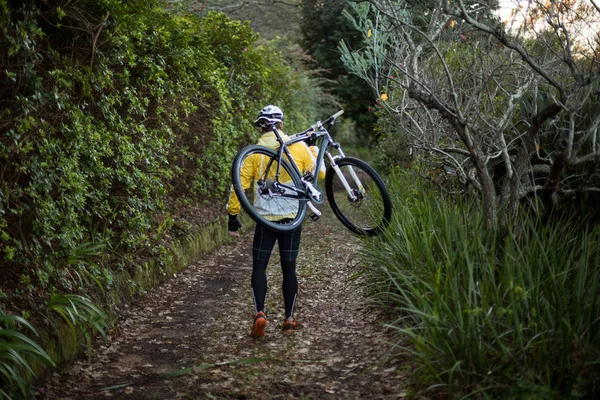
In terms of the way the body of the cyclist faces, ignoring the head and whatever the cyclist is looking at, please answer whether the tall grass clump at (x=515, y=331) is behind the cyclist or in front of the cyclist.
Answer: behind

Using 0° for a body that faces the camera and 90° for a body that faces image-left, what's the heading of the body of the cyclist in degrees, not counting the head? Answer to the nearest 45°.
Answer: approximately 180°

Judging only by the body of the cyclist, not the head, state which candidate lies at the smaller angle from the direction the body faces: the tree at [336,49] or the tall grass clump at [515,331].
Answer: the tree

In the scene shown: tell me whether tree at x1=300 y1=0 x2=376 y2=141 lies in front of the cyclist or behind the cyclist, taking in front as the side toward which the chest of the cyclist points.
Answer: in front
